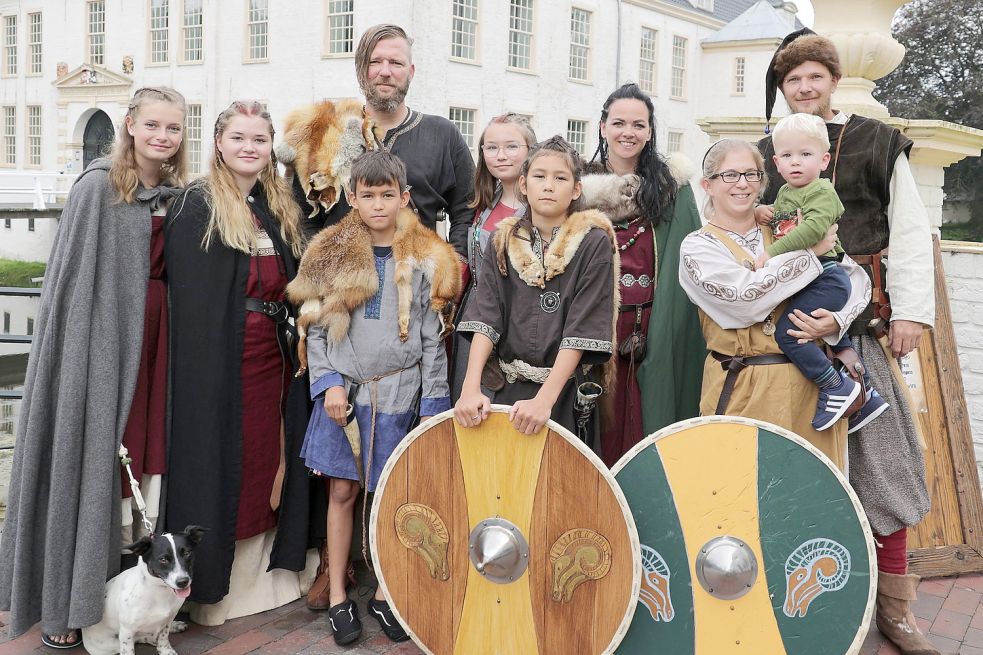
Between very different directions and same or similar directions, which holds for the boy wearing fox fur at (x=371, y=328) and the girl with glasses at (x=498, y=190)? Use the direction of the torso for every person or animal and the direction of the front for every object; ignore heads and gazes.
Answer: same or similar directions

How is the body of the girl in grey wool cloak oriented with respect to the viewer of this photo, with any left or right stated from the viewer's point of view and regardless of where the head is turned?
facing the viewer and to the right of the viewer

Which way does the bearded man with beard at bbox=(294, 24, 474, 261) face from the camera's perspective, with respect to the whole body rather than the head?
toward the camera

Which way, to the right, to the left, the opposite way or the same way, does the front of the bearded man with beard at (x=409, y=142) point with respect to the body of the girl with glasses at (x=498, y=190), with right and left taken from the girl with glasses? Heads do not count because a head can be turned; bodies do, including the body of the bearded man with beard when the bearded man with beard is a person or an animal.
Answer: the same way

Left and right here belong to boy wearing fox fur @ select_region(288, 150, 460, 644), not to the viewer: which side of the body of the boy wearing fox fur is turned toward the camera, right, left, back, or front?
front

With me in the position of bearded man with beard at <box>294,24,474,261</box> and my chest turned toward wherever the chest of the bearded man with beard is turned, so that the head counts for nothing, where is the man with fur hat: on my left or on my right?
on my left

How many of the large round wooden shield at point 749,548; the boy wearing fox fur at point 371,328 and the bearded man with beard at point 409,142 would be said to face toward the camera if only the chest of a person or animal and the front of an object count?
3

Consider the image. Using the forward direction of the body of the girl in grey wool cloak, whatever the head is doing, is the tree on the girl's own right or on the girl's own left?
on the girl's own left

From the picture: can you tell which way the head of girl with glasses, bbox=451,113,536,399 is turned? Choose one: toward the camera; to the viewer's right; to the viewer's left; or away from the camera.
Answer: toward the camera

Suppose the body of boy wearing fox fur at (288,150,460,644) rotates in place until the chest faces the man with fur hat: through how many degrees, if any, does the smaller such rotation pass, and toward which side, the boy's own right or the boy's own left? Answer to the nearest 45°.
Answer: approximately 90° to the boy's own left

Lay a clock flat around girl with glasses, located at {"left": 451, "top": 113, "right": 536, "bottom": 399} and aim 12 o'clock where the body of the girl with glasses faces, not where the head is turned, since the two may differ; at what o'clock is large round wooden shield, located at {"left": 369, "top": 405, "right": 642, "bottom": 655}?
The large round wooden shield is roughly at 12 o'clock from the girl with glasses.

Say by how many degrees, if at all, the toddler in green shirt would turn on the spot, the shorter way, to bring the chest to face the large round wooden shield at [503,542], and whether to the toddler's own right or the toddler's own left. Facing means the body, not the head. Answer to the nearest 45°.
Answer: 0° — they already face it

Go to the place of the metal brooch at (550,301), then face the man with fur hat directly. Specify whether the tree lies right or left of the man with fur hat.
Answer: left
